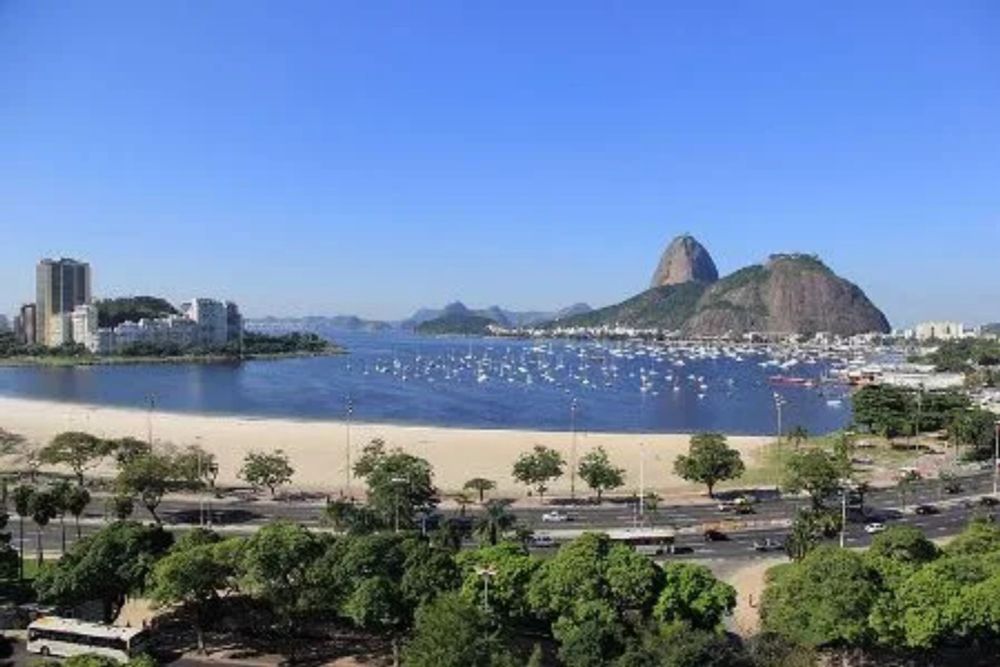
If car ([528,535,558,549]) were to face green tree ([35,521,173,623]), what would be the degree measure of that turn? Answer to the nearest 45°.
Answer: approximately 135° to its right

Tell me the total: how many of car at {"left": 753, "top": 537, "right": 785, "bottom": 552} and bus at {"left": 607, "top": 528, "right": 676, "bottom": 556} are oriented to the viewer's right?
2

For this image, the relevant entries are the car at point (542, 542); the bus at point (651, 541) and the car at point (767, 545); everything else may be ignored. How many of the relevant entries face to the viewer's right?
3

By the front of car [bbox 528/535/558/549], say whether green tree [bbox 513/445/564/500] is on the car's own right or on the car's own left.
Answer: on the car's own left

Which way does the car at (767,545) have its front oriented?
to the viewer's right

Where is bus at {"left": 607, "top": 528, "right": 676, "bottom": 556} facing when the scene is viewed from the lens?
facing to the right of the viewer

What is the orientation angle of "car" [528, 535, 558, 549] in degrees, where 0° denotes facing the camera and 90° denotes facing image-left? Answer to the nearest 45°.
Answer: approximately 270°

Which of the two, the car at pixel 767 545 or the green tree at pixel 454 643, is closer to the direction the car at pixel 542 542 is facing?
the car

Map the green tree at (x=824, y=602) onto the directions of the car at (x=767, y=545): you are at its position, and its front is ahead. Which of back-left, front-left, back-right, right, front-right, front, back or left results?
right

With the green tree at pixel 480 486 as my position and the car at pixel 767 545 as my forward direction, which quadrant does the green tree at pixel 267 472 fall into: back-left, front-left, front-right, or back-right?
back-right
